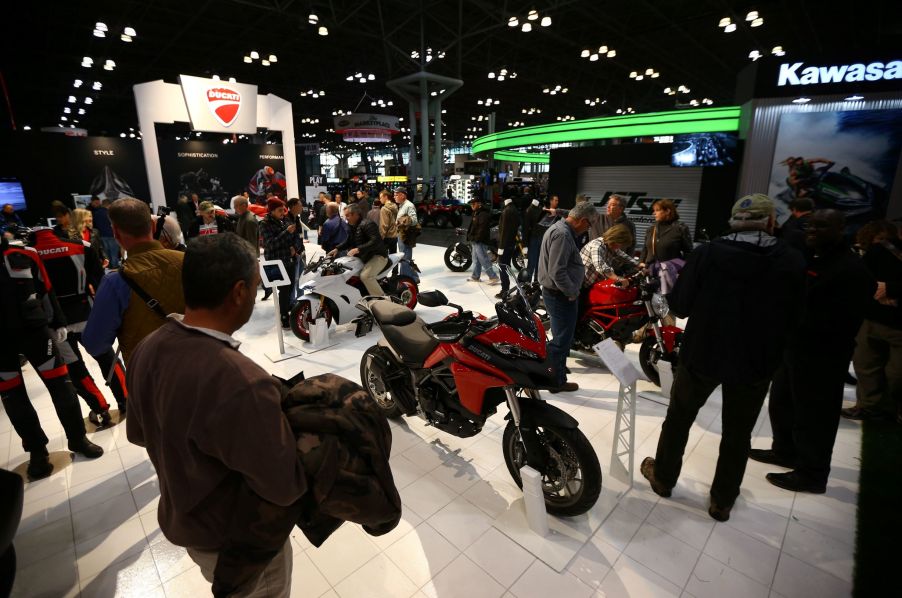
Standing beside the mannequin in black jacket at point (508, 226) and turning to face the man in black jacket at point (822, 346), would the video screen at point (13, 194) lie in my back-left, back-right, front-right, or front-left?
back-right

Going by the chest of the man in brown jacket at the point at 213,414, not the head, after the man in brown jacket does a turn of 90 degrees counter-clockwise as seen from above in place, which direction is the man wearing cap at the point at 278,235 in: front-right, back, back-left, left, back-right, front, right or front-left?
front-right

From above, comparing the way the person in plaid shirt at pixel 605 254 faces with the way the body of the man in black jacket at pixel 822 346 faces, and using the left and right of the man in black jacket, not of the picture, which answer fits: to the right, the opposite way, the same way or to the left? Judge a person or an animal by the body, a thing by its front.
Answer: the opposite way

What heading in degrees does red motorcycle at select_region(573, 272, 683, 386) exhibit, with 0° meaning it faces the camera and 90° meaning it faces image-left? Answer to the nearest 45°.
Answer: approximately 315°

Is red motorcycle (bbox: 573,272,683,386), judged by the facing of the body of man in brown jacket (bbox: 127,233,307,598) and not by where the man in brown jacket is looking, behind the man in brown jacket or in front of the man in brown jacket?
in front

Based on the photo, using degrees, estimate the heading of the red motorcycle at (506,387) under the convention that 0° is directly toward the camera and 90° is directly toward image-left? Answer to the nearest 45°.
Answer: approximately 315°

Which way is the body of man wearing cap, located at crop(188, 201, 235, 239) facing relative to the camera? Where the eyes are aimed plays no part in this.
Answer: toward the camera

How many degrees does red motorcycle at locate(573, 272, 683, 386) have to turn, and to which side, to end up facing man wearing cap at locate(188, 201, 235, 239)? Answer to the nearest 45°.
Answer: approximately 135° to its right

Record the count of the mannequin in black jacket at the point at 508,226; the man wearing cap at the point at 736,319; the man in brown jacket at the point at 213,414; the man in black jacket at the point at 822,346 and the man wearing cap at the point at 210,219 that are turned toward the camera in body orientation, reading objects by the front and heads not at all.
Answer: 1

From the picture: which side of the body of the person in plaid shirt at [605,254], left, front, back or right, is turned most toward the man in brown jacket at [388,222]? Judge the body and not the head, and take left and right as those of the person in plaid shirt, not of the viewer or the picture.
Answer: back

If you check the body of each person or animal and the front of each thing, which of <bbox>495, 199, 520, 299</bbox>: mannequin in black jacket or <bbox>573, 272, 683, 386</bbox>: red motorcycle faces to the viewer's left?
the mannequin in black jacket

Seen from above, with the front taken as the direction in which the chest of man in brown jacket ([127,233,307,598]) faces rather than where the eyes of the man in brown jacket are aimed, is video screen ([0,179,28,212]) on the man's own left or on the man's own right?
on the man's own left

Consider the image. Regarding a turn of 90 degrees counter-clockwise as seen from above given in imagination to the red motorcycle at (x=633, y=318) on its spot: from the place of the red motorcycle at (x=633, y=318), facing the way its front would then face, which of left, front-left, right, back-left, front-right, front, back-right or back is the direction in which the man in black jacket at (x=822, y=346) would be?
right

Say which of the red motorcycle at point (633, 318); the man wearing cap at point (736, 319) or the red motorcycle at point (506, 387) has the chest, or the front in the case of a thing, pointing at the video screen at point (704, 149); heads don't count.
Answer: the man wearing cap

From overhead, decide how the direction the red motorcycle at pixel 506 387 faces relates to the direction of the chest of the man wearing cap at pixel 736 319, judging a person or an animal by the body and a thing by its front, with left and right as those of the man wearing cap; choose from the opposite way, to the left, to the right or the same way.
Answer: to the right

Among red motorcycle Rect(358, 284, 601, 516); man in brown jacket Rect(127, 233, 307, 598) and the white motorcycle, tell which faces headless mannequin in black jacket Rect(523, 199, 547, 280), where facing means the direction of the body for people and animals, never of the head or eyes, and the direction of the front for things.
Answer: the man in brown jacket

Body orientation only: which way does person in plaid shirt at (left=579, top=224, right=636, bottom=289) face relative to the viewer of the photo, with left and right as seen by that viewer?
facing the viewer and to the right of the viewer

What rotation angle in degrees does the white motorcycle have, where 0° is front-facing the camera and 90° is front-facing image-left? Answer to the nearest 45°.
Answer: approximately 45°

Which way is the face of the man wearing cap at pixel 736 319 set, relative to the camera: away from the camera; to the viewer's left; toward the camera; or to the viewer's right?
away from the camera
